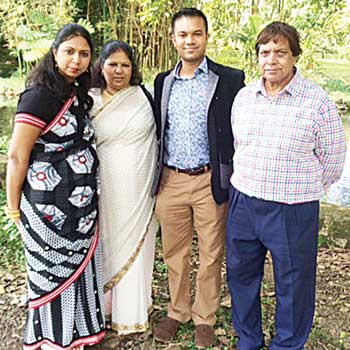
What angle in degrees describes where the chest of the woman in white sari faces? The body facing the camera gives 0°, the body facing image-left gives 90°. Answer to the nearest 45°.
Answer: approximately 0°

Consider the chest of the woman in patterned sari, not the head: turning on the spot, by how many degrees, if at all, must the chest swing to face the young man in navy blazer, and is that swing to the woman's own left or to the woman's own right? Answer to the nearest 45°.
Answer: approximately 45° to the woman's own left
